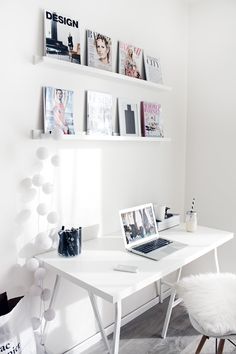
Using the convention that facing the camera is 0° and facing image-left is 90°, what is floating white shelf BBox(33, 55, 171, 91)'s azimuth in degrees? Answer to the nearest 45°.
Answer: approximately 315°

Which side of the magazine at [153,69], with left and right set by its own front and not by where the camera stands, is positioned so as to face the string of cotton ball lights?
right

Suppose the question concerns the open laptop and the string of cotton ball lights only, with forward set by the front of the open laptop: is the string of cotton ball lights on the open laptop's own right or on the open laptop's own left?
on the open laptop's own right

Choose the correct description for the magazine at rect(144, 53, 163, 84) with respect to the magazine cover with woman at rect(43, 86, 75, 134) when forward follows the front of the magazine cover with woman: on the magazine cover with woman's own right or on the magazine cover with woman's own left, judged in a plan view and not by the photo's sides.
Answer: on the magazine cover with woman's own left

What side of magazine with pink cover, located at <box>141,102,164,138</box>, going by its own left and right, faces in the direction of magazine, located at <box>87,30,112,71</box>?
right
